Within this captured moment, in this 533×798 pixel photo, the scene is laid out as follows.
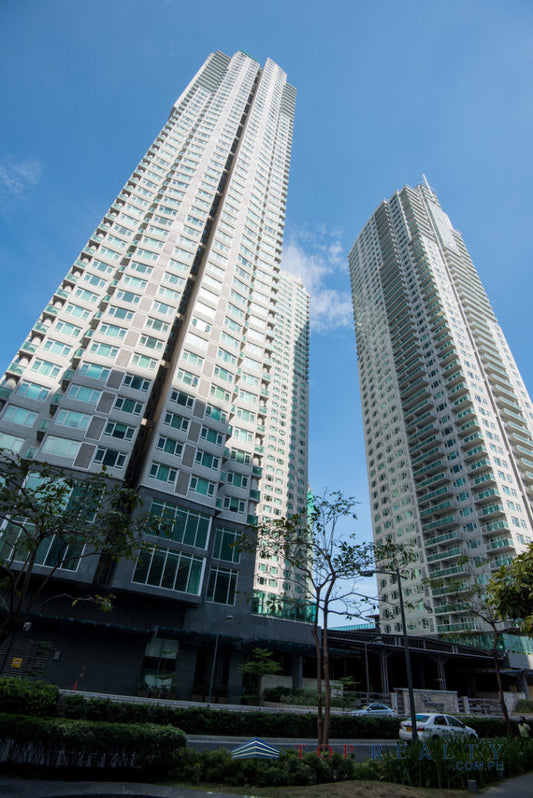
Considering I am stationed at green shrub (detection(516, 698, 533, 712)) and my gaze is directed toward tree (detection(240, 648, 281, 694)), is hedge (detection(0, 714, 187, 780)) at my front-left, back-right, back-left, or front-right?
front-left

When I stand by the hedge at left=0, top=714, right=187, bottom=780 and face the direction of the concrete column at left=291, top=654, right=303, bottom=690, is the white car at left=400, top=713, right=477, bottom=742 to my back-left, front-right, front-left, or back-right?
front-right

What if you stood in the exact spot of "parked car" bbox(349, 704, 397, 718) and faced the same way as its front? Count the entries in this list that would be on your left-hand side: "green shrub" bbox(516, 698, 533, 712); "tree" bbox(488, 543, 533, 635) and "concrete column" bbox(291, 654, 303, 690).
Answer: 1

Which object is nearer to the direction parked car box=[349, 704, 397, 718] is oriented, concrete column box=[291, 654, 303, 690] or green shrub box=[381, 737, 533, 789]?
the concrete column

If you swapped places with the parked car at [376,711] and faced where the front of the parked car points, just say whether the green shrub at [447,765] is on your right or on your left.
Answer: on your left

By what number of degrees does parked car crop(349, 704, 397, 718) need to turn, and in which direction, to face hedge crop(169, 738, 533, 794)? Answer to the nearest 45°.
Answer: approximately 90° to its left

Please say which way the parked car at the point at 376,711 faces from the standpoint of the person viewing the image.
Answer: facing to the left of the viewer

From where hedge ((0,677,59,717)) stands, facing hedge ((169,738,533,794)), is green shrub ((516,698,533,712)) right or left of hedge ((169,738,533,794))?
left
